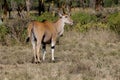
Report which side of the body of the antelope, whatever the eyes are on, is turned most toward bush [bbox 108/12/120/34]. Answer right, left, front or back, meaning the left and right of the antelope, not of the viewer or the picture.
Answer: front

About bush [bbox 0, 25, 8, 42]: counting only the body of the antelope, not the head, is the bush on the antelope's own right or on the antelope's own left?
on the antelope's own left

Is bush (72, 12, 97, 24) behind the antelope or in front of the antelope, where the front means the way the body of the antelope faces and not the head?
in front

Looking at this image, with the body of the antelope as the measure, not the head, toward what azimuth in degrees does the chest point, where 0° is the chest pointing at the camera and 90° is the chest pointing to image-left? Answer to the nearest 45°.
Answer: approximately 225°
